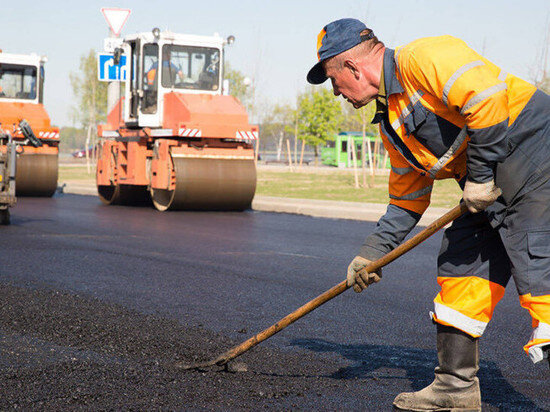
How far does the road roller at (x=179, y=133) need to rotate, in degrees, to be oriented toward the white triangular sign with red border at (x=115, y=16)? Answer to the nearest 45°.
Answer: approximately 180°

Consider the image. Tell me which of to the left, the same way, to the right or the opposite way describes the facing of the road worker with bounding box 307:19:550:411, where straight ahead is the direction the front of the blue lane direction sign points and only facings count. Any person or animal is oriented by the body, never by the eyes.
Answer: to the right

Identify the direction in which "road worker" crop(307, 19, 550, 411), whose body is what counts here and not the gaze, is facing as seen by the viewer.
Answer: to the viewer's left

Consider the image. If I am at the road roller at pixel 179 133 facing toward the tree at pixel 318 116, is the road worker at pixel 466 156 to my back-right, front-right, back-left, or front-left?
back-right

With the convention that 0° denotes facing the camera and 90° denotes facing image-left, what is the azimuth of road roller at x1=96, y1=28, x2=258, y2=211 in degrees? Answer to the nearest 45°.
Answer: approximately 315°

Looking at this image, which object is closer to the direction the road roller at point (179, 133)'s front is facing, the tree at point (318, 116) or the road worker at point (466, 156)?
the road worker

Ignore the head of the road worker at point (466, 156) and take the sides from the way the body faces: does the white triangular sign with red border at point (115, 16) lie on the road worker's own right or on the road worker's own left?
on the road worker's own right

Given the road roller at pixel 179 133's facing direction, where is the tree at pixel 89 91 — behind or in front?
behind

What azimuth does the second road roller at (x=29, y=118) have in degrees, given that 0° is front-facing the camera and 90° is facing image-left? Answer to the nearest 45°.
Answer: approximately 0°

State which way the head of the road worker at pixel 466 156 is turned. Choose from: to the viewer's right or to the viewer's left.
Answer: to the viewer's left

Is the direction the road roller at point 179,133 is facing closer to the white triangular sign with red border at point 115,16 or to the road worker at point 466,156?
the road worker
